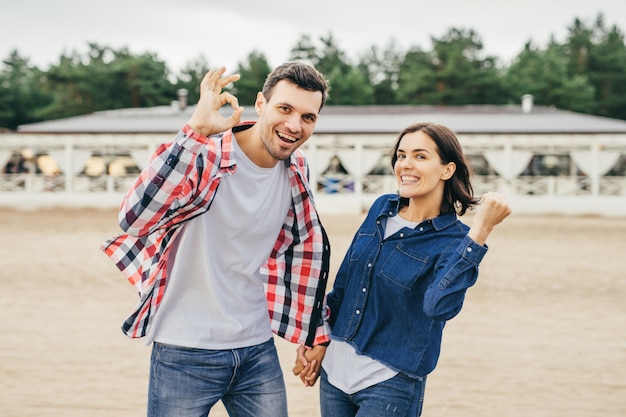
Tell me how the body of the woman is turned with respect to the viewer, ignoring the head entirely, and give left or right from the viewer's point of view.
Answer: facing the viewer and to the left of the viewer

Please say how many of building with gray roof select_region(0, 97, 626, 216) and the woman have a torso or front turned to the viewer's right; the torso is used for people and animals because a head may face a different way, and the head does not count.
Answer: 0

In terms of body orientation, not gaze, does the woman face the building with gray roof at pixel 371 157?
no

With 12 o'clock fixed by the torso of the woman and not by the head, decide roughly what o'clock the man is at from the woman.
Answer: The man is roughly at 1 o'clock from the woman.

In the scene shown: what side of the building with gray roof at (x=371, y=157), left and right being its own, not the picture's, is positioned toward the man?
front

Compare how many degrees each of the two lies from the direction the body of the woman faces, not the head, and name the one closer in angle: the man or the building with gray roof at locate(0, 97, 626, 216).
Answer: the man

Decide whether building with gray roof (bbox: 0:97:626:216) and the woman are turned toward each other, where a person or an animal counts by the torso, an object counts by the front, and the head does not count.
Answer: no

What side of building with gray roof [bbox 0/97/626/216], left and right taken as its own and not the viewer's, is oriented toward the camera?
front
